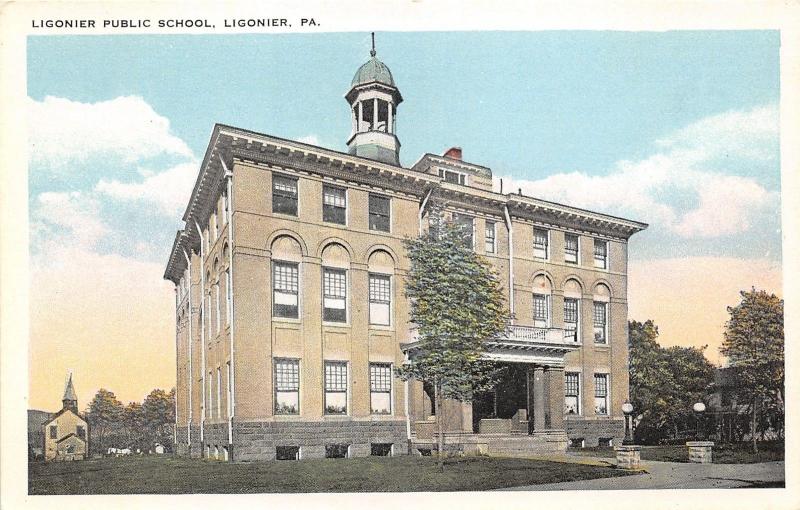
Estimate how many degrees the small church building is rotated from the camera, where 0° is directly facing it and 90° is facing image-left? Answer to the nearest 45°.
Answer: approximately 0°
